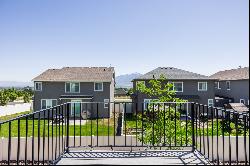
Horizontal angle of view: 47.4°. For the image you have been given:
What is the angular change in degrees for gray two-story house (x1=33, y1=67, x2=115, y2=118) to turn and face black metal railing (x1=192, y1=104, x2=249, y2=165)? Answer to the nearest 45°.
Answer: approximately 180°

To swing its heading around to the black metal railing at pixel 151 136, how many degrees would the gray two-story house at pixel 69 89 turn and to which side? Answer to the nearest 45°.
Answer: approximately 180°

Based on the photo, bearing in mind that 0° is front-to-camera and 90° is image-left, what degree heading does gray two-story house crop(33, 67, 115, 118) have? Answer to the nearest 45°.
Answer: approximately 180°

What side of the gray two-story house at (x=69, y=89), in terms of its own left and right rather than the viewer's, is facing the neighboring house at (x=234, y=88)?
right
